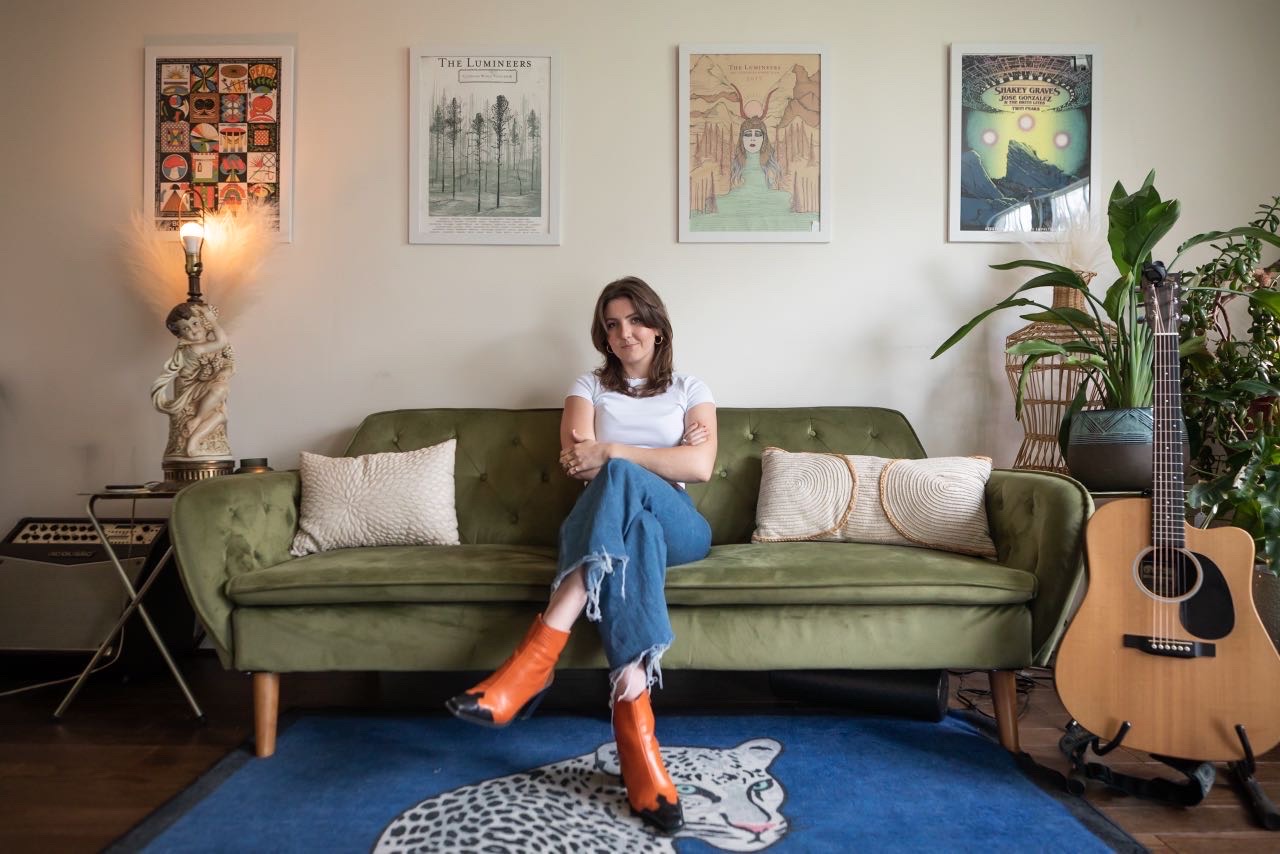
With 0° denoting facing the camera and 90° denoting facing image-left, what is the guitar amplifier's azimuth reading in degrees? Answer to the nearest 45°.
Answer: approximately 0°

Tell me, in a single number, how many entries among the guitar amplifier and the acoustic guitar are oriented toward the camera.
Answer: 2

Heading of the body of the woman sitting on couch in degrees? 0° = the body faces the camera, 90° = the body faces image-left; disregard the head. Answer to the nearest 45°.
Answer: approximately 0°
